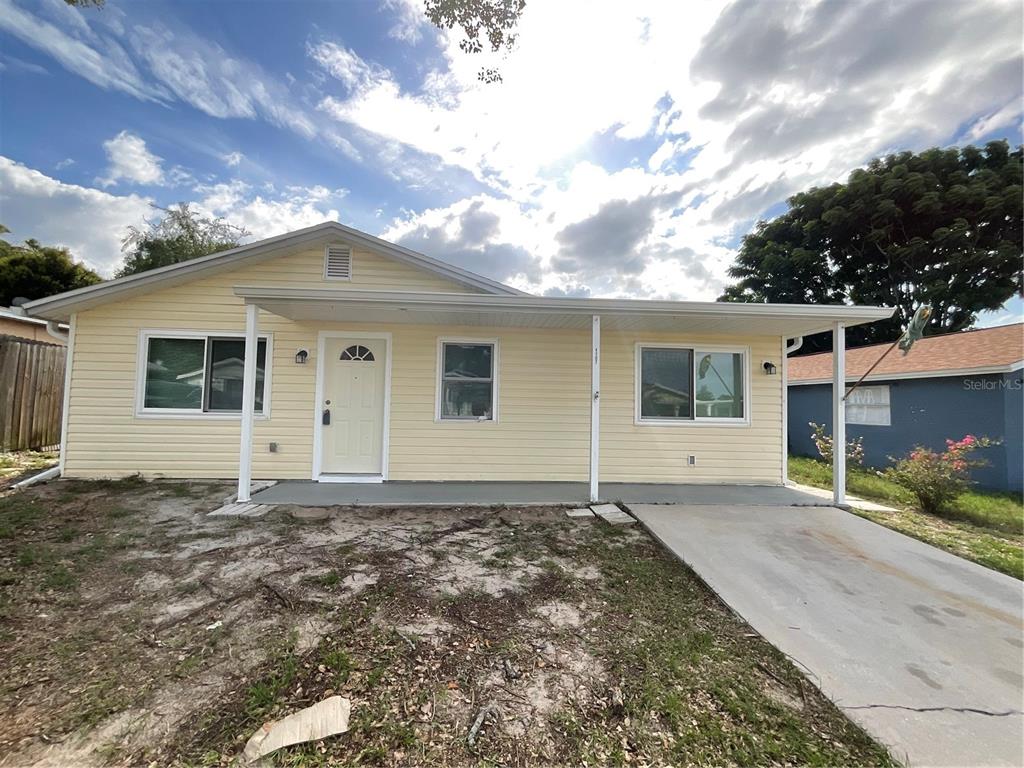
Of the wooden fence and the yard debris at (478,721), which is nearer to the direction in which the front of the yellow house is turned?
the yard debris

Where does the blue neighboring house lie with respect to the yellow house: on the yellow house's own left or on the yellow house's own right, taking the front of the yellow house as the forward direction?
on the yellow house's own left

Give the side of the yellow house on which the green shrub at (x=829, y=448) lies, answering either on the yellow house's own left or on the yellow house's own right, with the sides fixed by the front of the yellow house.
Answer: on the yellow house's own left

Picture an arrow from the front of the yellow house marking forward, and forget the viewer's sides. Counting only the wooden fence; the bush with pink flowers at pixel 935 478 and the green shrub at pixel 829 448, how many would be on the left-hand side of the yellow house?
2

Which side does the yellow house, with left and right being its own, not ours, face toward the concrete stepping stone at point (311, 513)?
front

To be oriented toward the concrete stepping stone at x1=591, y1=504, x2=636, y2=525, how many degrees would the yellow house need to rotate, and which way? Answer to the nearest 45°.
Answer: approximately 45° to its left

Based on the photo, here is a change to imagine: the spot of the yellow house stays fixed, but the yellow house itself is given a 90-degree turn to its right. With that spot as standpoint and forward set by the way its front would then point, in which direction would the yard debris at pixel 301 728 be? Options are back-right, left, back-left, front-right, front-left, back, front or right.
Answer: left

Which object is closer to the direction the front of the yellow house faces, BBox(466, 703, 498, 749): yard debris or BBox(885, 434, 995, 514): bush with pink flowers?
the yard debris

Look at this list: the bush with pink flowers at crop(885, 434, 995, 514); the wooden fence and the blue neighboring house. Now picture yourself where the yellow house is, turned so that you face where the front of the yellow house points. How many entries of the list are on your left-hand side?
2

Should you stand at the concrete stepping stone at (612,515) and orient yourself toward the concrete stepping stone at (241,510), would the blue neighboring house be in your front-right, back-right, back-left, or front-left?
back-right

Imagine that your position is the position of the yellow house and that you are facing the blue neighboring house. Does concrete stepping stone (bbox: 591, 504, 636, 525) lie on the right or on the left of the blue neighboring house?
right

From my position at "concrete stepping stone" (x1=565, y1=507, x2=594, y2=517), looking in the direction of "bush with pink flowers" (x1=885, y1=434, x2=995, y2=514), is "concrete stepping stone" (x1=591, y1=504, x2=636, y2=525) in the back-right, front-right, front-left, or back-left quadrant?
front-right

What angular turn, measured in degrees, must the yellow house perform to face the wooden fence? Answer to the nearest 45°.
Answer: approximately 90° to its right

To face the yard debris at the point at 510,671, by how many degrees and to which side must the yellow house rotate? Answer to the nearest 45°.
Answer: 0° — it already faces it

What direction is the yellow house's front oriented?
toward the camera

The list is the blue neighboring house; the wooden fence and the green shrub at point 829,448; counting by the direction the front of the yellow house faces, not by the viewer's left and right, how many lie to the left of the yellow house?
2

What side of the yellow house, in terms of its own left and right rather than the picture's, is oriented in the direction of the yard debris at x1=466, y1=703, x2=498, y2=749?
front

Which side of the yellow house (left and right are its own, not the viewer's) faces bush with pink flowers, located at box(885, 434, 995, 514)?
left

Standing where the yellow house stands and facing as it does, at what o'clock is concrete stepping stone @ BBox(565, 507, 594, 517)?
The concrete stepping stone is roughly at 10 o'clock from the yellow house.
